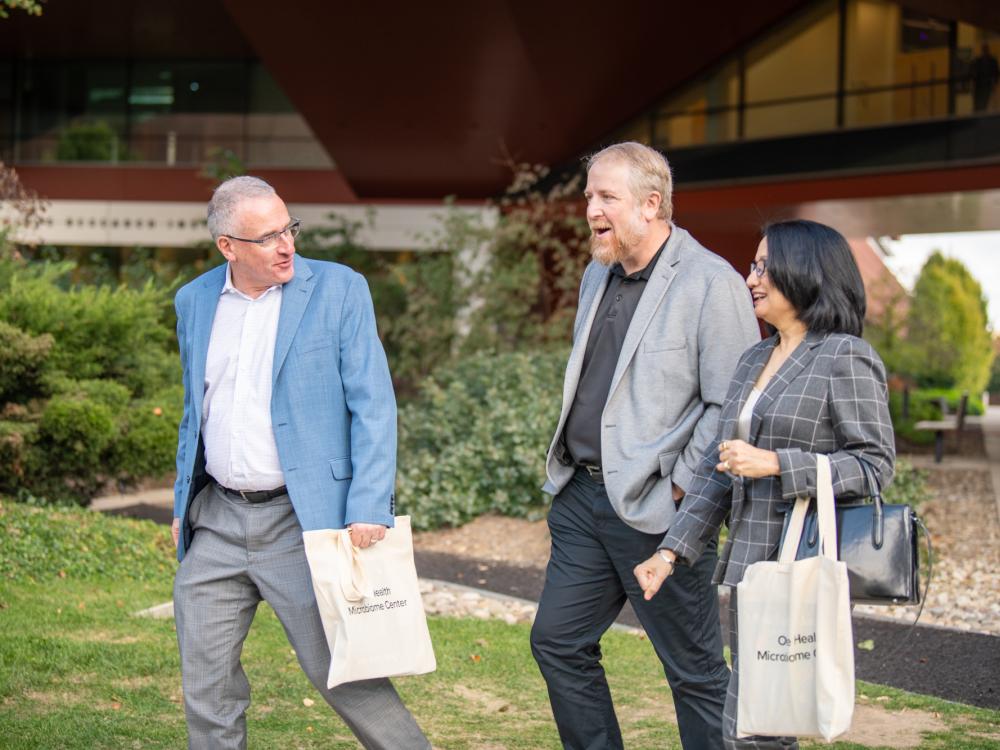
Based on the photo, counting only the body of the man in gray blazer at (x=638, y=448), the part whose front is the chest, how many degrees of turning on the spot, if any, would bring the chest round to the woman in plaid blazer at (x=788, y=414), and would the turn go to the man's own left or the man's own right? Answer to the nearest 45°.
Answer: approximately 90° to the man's own left

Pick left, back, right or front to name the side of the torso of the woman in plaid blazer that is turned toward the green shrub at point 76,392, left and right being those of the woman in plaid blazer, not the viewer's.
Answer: right

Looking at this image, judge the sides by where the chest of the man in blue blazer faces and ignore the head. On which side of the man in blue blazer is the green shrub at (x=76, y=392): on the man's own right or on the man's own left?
on the man's own right

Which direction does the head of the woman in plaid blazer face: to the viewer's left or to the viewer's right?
to the viewer's left

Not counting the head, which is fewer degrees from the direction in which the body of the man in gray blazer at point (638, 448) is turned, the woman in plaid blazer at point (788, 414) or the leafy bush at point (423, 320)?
the woman in plaid blazer

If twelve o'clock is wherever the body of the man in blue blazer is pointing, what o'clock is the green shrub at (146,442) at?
The green shrub is roughly at 4 o'clock from the man in blue blazer.

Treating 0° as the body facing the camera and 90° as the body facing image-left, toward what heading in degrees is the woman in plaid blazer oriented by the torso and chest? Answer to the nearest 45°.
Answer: approximately 45°

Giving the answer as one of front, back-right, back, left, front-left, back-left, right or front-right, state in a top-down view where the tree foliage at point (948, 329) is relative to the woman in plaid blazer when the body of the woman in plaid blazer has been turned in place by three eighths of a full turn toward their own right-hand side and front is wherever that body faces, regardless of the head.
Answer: front

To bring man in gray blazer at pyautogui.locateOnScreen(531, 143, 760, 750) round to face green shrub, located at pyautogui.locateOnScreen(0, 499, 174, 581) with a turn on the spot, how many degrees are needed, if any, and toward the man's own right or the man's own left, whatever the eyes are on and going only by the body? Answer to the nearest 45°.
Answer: approximately 90° to the man's own right

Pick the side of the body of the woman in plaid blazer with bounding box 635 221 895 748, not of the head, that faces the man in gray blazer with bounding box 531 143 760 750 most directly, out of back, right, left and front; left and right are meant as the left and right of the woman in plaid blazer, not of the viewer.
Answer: right

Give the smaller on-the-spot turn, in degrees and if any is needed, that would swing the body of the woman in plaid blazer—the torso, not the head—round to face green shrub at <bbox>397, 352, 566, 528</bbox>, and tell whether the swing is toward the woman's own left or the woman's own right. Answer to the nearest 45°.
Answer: approximately 135° to the woman's own right
